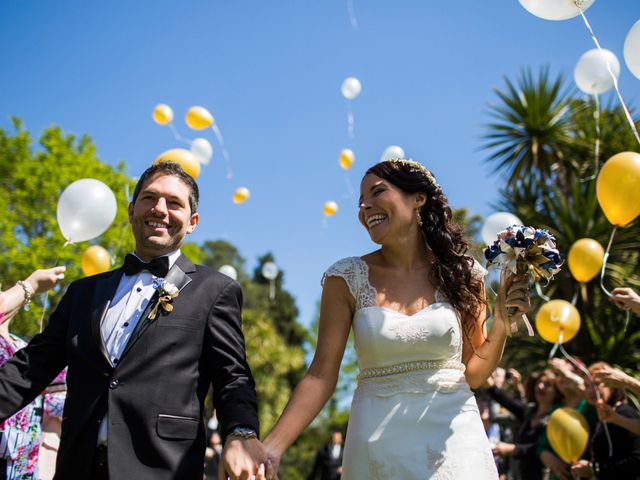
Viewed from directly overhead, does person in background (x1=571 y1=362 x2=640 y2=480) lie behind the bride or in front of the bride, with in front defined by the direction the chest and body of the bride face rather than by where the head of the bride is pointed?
behind

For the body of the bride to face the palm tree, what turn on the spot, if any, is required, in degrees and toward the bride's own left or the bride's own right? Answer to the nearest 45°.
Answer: approximately 180°

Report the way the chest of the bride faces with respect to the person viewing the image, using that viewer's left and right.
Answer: facing the viewer

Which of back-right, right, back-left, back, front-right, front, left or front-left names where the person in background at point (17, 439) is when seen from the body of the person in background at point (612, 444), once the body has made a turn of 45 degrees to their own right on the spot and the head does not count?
left

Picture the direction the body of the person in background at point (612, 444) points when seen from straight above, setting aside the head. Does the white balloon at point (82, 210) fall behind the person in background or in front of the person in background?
in front

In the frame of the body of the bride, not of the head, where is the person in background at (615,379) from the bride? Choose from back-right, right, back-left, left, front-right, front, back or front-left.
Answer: back-left

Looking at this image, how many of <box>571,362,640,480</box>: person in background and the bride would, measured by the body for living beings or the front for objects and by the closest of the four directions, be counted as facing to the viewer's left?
1

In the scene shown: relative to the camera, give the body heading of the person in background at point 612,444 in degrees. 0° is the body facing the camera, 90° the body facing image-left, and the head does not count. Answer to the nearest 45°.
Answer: approximately 90°

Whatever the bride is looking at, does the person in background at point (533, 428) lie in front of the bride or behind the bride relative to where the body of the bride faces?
behind

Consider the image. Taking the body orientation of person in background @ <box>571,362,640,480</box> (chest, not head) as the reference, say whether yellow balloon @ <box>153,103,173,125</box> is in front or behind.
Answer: in front

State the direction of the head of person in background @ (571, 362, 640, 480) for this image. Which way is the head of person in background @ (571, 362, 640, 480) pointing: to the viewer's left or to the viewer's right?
to the viewer's left

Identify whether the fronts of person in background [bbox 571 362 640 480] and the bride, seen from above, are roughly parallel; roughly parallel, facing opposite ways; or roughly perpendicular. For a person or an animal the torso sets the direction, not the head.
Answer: roughly perpendicular
